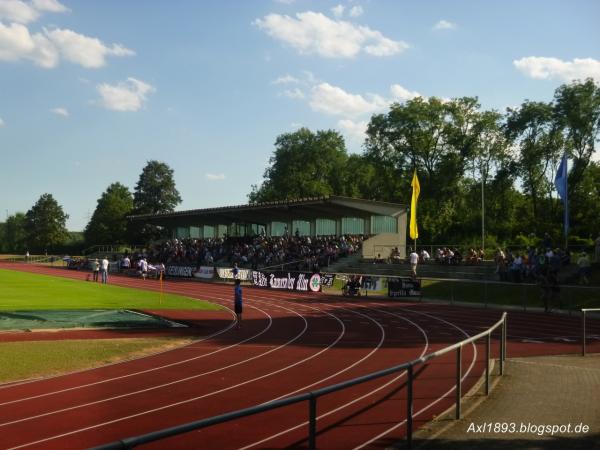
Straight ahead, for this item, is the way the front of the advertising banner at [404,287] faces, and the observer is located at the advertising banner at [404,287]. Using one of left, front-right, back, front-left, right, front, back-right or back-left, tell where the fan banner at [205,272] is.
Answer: back-right

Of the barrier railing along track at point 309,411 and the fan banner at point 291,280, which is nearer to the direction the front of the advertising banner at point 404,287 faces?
the barrier railing along track

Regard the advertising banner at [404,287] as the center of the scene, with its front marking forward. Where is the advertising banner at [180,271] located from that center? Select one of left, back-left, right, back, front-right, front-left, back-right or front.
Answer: back-right

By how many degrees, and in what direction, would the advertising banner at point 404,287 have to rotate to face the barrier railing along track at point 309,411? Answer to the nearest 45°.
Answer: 0° — it already faces it

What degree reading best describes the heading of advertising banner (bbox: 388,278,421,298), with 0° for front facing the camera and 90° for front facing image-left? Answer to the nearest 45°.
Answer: approximately 0°

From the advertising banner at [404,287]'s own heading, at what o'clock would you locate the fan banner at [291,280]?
the fan banner at [291,280] is roughly at 4 o'clock from the advertising banner at [404,287].
